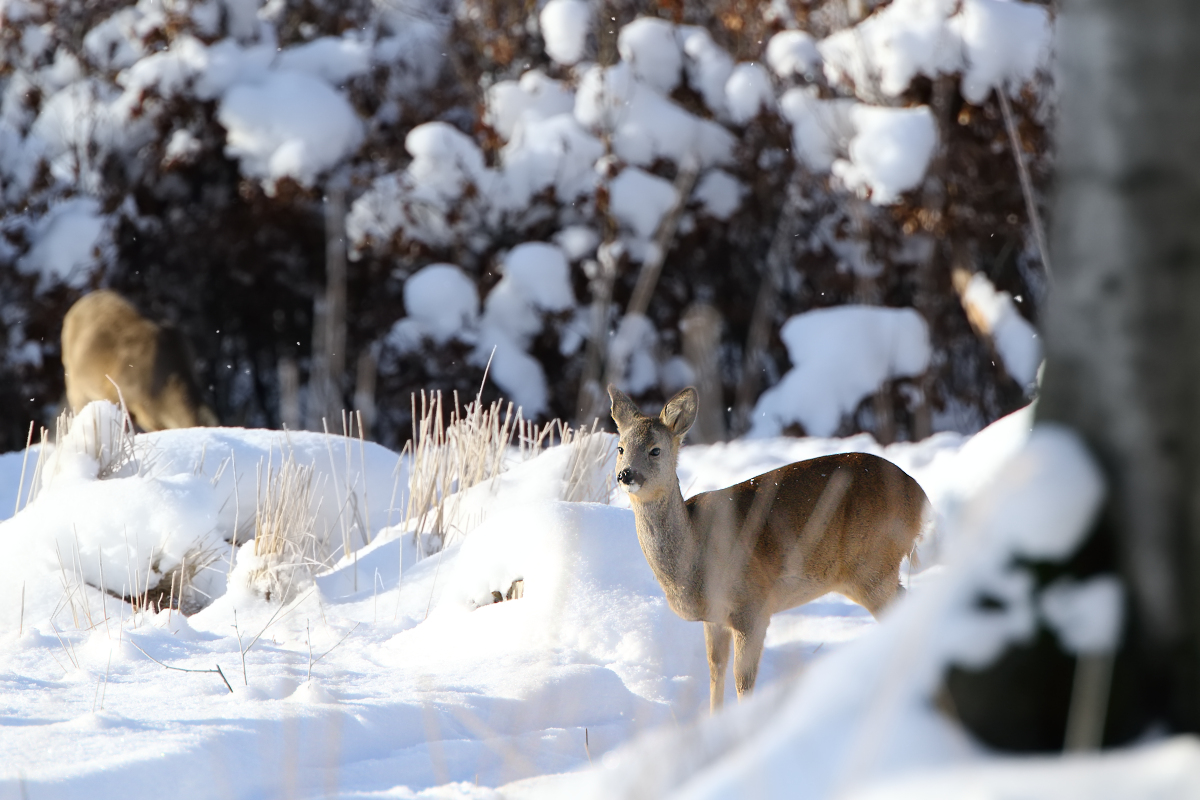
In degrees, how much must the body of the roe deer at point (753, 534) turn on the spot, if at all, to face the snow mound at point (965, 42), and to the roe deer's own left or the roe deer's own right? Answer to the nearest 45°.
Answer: approximately 135° to the roe deer's own right

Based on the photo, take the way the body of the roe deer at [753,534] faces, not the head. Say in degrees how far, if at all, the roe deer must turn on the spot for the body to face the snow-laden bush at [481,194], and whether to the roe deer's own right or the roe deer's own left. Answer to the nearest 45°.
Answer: approximately 135° to the roe deer's own right

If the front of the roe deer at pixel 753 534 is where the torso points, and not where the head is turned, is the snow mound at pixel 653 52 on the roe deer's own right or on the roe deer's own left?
on the roe deer's own right

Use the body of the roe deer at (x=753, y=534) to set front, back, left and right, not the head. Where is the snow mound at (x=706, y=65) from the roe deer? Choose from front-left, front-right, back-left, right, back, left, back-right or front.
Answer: back-right

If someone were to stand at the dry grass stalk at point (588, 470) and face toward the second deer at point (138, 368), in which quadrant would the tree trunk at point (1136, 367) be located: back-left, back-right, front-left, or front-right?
back-left

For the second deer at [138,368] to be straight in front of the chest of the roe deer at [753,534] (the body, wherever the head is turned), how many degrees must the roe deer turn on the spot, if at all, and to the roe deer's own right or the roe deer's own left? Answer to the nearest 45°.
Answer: approximately 90° to the roe deer's own right

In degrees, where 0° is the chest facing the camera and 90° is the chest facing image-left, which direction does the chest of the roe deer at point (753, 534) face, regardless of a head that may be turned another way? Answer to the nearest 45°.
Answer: approximately 45°
